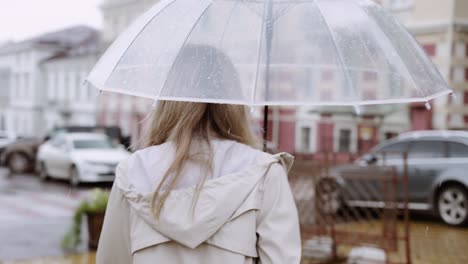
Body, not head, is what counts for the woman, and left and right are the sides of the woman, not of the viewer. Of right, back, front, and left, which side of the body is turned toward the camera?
back

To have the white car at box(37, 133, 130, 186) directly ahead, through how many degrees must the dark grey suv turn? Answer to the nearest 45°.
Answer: approximately 45° to its right

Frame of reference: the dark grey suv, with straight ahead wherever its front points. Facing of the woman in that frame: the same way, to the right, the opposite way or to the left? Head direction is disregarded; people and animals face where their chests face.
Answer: to the right

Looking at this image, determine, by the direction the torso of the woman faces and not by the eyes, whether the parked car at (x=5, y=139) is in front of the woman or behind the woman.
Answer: in front

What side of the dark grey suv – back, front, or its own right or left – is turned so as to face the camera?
left

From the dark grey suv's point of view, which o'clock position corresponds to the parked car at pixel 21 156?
The parked car is roughly at 1 o'clock from the dark grey suv.

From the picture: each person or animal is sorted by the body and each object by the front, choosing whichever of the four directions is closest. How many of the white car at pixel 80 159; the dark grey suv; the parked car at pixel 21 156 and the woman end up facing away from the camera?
1

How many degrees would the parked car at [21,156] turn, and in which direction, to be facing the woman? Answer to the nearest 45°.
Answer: approximately 90° to its left
